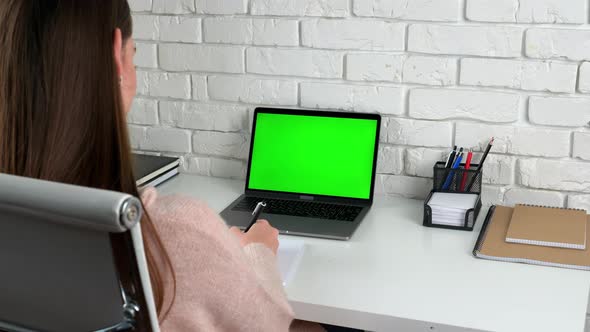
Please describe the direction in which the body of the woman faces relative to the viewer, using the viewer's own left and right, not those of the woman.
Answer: facing away from the viewer and to the right of the viewer

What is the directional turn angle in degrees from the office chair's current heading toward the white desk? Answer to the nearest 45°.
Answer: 0° — it already faces it

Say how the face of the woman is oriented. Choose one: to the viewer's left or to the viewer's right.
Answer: to the viewer's right

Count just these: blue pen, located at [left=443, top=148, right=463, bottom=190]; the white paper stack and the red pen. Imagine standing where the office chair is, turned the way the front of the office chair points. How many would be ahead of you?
3

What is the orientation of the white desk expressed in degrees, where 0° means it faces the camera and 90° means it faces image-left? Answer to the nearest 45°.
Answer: approximately 0°

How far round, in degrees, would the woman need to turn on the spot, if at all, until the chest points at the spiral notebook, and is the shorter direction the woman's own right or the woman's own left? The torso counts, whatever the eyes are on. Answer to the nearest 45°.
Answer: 0° — they already face it

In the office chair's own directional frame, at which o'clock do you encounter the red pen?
The red pen is roughly at 12 o'clock from the office chair.

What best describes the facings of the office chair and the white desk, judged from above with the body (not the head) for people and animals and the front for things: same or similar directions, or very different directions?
very different directions
